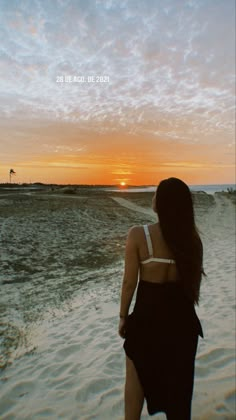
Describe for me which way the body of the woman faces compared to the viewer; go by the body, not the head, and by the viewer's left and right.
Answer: facing away from the viewer
